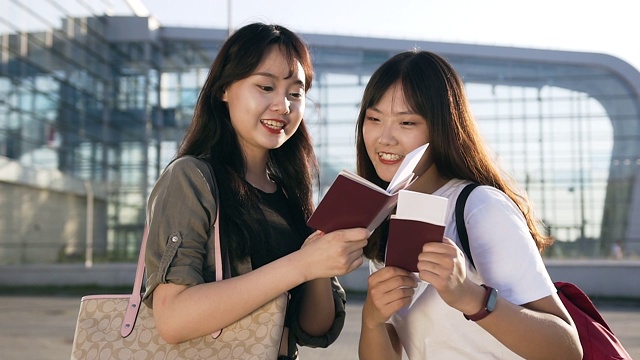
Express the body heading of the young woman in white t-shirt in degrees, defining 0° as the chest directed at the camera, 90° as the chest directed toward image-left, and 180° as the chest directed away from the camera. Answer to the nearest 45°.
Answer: approximately 45°

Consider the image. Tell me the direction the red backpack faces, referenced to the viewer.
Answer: facing away from the viewer and to the right of the viewer
